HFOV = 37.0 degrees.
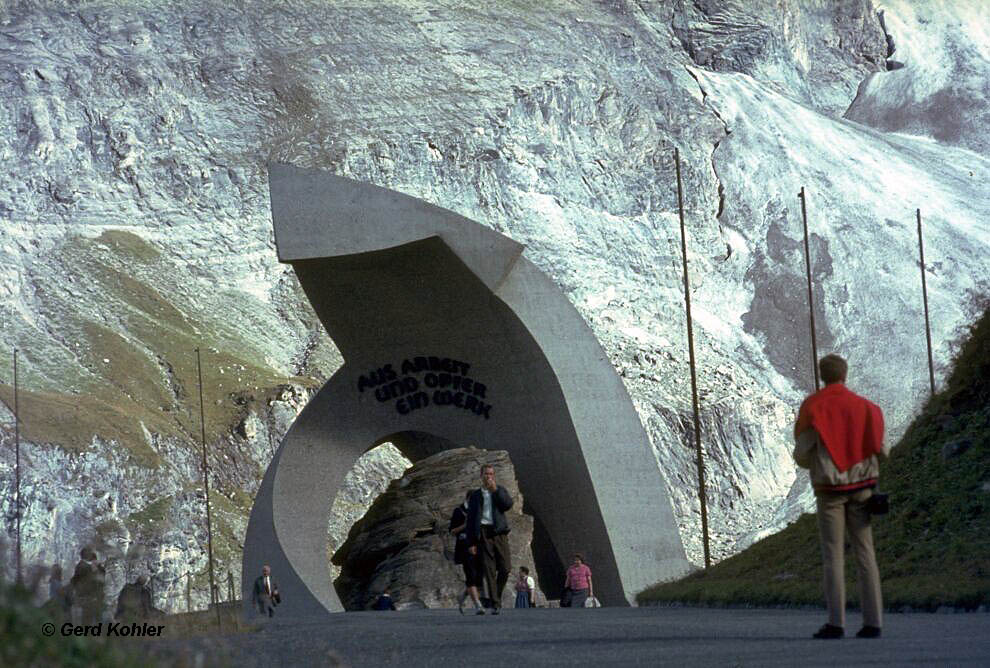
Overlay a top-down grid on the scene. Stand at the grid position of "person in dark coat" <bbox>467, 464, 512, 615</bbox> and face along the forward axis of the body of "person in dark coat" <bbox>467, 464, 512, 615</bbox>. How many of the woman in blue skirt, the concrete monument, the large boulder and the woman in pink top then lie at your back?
4

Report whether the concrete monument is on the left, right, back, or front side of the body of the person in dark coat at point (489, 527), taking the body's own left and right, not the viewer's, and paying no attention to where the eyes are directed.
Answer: back

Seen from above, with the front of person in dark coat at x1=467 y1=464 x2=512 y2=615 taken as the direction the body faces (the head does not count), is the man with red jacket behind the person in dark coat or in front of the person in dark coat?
in front

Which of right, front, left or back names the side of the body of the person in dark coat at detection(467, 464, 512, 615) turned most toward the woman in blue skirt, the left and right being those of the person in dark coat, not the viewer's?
back

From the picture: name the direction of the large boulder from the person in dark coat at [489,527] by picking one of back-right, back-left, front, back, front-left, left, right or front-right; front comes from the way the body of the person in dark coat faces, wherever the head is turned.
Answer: back

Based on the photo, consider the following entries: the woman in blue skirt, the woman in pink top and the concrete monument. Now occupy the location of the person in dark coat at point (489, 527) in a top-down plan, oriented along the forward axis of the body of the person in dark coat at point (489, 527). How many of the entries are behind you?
3

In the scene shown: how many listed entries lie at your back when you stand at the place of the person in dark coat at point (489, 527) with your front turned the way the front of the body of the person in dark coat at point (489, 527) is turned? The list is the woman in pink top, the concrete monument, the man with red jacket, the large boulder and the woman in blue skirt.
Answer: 4

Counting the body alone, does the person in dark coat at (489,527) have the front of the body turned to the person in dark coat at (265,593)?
no

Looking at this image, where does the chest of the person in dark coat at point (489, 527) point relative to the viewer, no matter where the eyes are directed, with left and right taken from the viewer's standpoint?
facing the viewer

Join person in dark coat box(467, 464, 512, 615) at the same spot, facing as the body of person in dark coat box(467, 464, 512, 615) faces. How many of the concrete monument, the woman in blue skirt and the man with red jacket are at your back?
2

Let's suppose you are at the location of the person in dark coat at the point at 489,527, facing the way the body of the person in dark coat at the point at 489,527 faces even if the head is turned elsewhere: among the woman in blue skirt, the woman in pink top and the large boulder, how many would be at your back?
3

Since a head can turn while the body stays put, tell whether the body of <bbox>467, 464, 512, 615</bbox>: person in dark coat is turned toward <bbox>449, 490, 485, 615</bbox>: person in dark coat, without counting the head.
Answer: no

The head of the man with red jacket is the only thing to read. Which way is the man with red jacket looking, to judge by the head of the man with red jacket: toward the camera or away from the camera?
away from the camera

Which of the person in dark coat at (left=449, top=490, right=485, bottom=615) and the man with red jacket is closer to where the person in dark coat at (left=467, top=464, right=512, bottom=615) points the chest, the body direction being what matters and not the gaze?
the man with red jacket

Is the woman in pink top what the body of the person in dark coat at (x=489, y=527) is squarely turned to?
no
